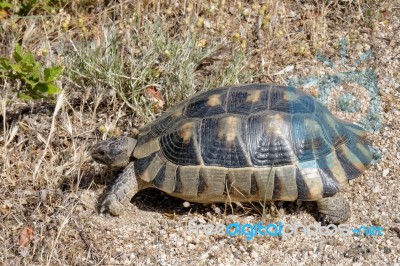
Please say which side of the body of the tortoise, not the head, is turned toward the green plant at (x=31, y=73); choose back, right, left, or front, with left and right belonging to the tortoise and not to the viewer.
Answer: front

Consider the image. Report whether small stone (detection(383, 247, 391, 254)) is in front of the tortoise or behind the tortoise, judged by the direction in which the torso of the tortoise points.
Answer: behind

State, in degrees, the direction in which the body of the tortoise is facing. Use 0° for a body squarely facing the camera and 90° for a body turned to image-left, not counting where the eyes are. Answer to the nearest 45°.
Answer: approximately 90°

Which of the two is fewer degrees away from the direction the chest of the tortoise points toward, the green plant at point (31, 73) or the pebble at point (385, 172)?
the green plant

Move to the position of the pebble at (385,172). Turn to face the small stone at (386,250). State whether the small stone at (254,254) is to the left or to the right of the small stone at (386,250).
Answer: right

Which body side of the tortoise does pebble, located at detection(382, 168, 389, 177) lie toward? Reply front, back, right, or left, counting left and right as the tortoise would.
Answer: back
